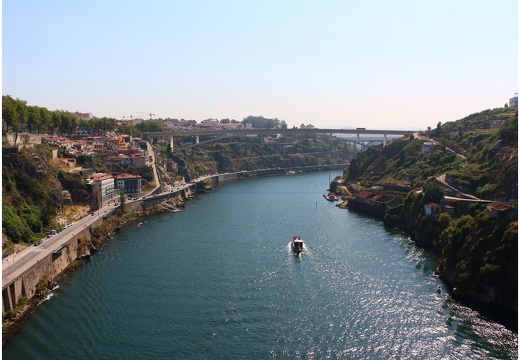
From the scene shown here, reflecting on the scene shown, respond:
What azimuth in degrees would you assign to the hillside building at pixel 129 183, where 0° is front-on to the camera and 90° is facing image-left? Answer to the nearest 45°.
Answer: approximately 315°

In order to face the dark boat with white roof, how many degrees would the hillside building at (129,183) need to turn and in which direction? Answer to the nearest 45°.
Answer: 0° — it already faces it

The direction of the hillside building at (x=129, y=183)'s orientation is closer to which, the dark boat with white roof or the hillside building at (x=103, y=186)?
the dark boat with white roof

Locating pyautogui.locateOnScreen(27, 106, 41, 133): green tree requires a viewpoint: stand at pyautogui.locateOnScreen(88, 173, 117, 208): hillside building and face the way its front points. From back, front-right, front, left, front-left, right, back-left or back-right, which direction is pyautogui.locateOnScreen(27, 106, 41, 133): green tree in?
back

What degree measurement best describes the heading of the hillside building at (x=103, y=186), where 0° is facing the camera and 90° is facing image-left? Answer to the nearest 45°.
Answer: approximately 315°

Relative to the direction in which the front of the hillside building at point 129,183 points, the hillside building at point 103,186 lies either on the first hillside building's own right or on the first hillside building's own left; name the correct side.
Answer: on the first hillside building's own right
